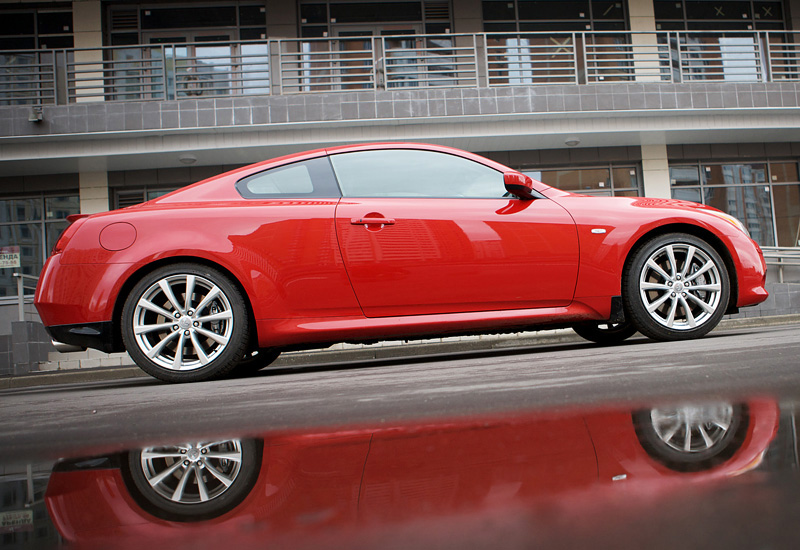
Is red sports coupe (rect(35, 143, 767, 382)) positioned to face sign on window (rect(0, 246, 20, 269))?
no

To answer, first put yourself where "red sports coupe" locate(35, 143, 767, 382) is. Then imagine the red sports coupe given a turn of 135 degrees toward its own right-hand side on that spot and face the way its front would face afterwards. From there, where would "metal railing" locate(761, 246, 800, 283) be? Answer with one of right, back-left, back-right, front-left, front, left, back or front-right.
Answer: back

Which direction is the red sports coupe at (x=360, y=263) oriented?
to the viewer's right
